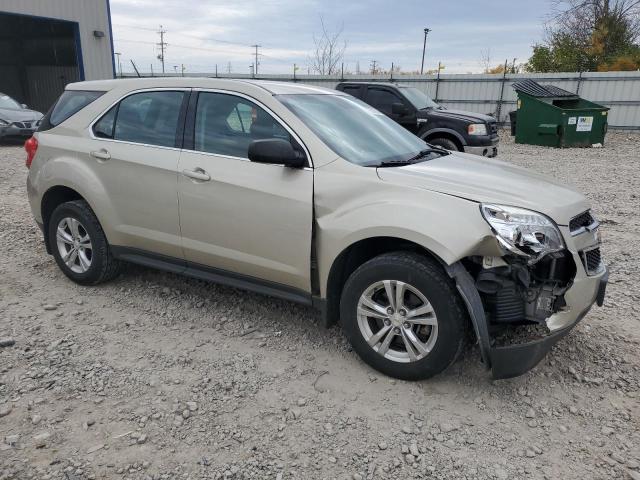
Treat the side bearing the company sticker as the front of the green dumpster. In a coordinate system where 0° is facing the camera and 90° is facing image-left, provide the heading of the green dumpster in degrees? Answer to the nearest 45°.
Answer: approximately 315°

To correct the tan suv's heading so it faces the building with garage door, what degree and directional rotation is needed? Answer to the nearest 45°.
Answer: approximately 180°

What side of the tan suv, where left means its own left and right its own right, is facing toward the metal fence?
left

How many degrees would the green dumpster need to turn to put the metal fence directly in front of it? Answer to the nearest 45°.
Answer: approximately 135° to its left

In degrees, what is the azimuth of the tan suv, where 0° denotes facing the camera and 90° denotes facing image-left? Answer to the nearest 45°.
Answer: approximately 315°

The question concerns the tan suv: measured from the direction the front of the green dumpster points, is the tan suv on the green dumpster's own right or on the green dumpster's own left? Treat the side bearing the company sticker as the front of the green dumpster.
on the green dumpster's own right
